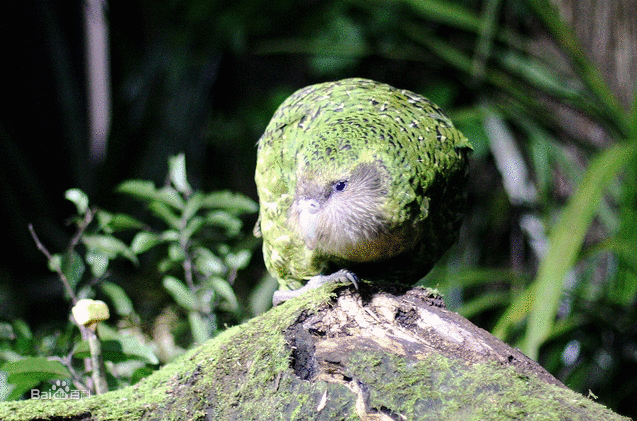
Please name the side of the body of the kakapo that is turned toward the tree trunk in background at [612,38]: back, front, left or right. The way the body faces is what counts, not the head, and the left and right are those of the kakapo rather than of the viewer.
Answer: back

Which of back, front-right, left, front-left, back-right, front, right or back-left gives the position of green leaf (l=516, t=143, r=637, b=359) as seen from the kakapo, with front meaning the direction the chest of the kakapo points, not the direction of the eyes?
back

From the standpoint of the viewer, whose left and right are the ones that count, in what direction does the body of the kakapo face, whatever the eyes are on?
facing the viewer and to the left of the viewer
